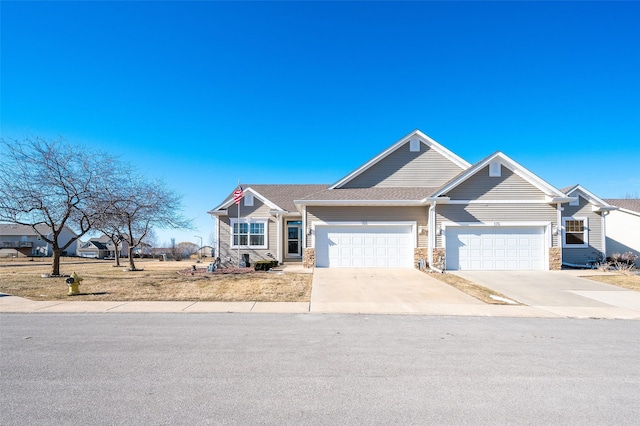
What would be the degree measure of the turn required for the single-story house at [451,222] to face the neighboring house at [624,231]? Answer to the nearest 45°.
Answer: approximately 135° to its left

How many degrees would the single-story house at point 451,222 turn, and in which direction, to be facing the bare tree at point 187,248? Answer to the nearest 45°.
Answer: approximately 135° to its right

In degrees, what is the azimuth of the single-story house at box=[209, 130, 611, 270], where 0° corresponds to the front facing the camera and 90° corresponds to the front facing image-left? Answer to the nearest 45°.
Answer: approximately 0°
